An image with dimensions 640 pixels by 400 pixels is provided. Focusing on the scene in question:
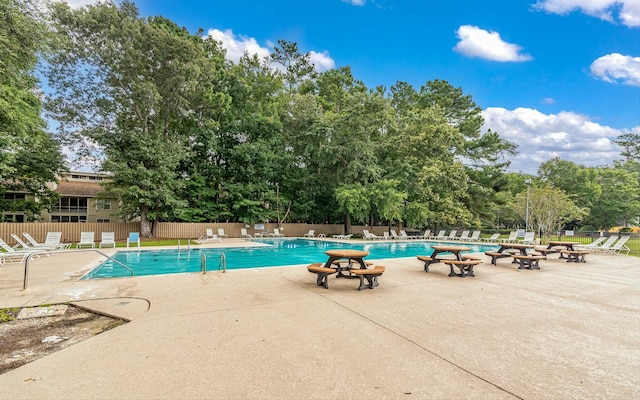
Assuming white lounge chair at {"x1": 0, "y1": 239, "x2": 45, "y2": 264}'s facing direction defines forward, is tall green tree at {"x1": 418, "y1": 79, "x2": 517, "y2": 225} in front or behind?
in front

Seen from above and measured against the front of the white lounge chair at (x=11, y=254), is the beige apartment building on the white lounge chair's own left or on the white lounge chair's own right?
on the white lounge chair's own left

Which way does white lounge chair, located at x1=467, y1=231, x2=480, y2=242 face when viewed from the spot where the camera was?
facing the viewer and to the left of the viewer

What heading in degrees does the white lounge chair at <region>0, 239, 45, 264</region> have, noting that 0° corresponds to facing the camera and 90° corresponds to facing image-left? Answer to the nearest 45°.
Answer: approximately 270°

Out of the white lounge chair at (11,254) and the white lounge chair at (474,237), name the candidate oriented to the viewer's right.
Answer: the white lounge chair at (11,254)

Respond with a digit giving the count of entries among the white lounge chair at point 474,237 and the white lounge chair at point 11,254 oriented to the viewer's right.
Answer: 1

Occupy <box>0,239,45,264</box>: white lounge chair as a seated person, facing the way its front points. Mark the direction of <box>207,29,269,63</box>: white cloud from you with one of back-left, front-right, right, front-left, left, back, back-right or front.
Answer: front-left

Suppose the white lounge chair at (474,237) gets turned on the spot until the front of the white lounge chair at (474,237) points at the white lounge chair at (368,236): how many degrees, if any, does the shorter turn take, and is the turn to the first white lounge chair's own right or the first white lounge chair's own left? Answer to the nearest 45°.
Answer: approximately 45° to the first white lounge chair's own right

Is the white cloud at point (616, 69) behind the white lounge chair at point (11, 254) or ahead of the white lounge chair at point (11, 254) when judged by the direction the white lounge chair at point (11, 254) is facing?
ahead

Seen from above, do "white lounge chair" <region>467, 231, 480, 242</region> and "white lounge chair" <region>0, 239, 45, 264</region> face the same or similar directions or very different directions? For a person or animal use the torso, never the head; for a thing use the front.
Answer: very different directions
